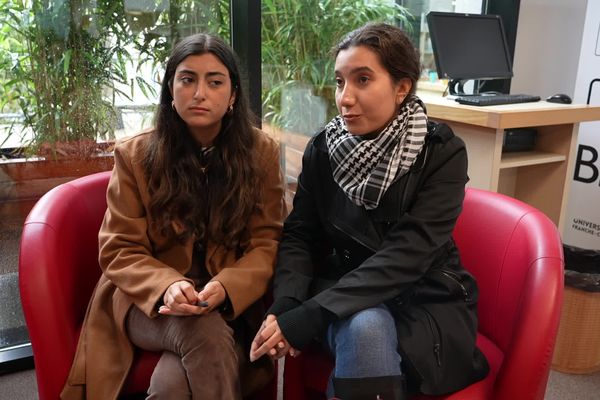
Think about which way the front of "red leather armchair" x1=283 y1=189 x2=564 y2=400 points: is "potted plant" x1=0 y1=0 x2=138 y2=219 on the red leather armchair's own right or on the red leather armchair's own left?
on the red leather armchair's own right

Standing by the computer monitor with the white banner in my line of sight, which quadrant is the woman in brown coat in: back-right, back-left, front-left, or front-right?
back-right

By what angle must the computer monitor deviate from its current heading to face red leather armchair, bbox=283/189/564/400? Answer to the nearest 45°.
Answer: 0° — it already faces it

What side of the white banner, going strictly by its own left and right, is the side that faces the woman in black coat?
front

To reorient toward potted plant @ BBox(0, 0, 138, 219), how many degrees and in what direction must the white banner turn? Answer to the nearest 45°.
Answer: approximately 45° to its right

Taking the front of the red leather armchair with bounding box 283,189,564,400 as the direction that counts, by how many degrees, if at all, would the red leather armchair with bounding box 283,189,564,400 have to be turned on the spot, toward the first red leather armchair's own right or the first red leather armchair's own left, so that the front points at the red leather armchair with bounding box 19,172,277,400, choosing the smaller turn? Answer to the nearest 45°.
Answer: approximately 45° to the first red leather armchair's own right

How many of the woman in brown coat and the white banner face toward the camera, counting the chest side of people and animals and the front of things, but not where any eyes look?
2

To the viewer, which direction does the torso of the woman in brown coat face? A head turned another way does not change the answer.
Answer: toward the camera

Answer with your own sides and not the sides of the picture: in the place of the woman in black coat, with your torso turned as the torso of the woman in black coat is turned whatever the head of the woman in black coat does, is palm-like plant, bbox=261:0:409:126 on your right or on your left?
on your right

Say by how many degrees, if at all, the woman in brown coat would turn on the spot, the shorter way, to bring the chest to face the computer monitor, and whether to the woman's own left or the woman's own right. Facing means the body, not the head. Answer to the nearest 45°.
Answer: approximately 135° to the woman's own left

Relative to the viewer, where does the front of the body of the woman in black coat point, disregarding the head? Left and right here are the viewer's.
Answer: facing the viewer and to the left of the viewer

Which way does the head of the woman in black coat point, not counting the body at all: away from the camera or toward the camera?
toward the camera

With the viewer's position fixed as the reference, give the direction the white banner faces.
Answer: facing the viewer

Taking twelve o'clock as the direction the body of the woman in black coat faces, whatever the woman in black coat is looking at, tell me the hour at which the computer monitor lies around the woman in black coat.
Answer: The computer monitor is roughly at 5 o'clock from the woman in black coat.

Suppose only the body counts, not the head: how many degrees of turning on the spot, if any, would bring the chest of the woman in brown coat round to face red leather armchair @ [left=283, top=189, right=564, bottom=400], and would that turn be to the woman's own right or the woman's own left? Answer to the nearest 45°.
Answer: approximately 90° to the woman's own left
